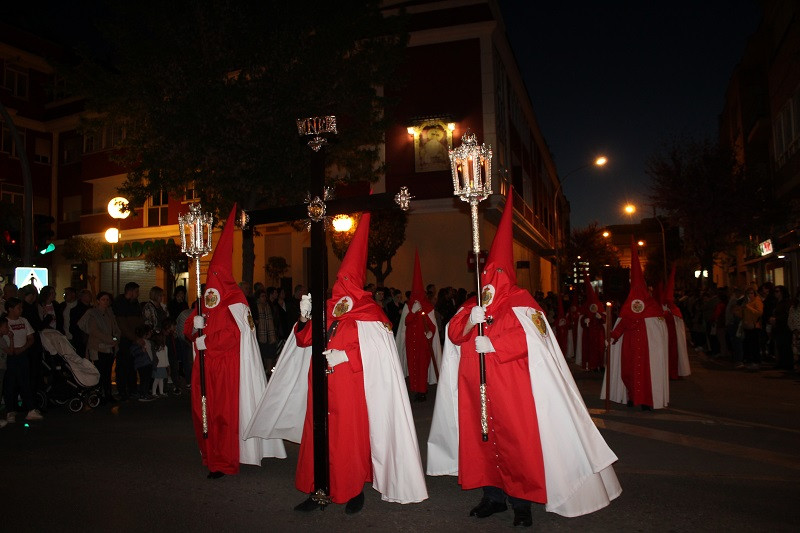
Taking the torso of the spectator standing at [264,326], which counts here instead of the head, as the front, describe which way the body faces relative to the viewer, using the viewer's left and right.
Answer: facing the viewer and to the right of the viewer

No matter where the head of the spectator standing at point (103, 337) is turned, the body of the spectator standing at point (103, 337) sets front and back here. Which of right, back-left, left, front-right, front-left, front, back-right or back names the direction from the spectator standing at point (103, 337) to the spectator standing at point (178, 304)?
left

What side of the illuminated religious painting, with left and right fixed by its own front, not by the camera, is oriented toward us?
front

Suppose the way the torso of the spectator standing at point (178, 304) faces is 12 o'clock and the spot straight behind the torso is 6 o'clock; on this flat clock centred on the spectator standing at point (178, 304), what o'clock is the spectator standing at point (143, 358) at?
the spectator standing at point (143, 358) is roughly at 2 o'clock from the spectator standing at point (178, 304).

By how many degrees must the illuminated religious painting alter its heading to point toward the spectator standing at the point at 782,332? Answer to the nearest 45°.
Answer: approximately 45° to its left

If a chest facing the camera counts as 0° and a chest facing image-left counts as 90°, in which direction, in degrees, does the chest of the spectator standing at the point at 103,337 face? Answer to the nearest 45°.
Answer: approximately 315°

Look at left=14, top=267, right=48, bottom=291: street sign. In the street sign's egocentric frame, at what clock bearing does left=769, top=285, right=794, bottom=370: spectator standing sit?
The spectator standing is roughly at 10 o'clock from the street sign.

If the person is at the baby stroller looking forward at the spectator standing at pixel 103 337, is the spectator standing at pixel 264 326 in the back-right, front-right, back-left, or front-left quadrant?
front-right

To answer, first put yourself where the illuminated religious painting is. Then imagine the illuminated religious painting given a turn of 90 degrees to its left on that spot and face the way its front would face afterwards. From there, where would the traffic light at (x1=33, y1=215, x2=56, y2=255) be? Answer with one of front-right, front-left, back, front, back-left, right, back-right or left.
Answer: back-right

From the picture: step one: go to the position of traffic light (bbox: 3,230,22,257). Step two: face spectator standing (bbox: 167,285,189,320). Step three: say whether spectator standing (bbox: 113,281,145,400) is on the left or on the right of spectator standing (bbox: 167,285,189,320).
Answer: right

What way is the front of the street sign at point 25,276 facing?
toward the camera

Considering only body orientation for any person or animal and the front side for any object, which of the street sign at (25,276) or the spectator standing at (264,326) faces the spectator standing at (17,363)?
the street sign

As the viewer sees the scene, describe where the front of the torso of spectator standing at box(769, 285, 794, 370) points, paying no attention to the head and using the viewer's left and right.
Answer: facing to the left of the viewer

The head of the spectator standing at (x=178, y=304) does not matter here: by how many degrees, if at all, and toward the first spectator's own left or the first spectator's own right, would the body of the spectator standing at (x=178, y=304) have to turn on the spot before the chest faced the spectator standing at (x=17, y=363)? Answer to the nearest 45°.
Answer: approximately 90° to the first spectator's own right

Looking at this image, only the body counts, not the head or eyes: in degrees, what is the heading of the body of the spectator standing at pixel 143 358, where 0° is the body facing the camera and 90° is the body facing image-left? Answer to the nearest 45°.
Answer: approximately 315°

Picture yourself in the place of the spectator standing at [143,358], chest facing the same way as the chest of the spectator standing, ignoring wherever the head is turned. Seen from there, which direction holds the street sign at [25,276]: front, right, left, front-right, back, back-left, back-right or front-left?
back

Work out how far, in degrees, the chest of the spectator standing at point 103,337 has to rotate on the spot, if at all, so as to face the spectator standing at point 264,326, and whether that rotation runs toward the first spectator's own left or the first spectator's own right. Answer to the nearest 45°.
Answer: approximately 45° to the first spectator's own left

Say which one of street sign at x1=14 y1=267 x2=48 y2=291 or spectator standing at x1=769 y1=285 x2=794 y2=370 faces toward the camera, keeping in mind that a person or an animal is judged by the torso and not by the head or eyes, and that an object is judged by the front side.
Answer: the street sign
